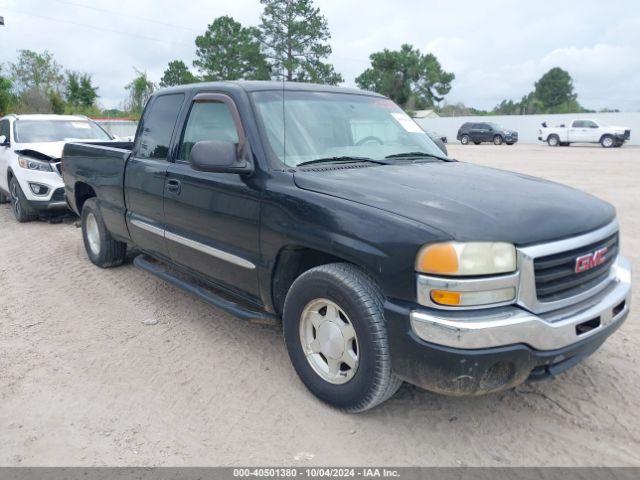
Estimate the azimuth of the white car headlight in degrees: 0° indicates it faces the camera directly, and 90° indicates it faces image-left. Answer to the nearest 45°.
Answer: approximately 315°

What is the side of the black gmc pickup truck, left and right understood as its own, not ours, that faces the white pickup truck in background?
left

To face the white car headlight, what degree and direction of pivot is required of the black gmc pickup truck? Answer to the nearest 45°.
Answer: approximately 180°

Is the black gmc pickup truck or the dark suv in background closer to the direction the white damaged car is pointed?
the black gmc pickup truck

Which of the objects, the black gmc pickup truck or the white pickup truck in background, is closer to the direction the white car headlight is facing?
the black gmc pickup truck

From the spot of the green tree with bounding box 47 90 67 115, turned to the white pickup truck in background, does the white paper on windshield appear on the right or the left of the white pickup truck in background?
right

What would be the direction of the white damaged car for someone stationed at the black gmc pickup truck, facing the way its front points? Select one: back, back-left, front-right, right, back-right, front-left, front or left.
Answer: back

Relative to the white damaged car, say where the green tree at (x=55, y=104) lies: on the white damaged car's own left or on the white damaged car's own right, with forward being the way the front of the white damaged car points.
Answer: on the white damaged car's own left
